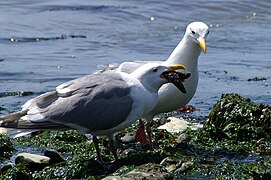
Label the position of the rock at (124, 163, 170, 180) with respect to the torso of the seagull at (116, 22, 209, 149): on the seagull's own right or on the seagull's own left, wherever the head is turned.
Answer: on the seagull's own right

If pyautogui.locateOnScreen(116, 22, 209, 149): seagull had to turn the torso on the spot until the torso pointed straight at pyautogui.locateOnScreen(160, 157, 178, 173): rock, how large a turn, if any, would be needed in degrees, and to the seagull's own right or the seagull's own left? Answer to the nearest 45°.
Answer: approximately 90° to the seagull's own right

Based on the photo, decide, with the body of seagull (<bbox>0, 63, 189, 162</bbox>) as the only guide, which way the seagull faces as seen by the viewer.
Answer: to the viewer's right

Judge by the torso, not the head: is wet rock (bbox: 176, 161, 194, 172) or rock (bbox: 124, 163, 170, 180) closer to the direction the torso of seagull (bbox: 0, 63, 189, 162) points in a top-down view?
the wet rock

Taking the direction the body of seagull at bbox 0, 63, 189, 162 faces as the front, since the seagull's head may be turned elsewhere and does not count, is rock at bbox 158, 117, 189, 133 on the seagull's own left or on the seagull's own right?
on the seagull's own left
